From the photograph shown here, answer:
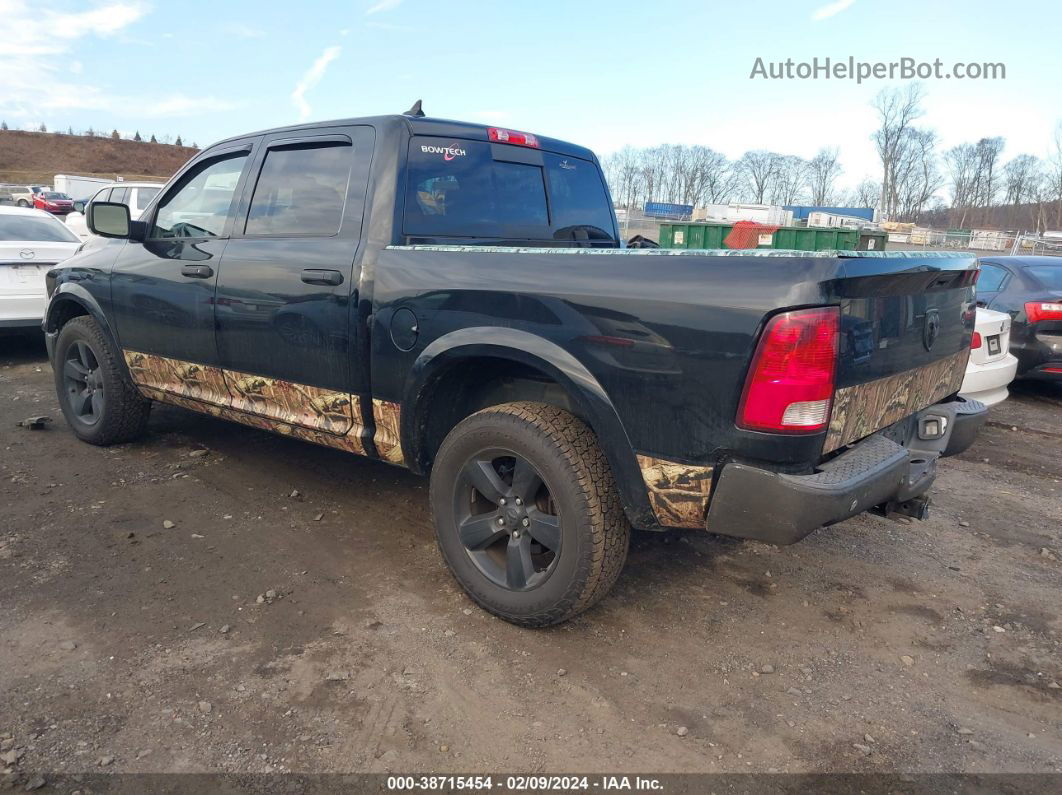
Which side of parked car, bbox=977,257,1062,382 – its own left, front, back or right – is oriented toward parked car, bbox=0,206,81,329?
left

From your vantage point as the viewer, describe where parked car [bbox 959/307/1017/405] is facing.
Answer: facing away from the viewer and to the left of the viewer

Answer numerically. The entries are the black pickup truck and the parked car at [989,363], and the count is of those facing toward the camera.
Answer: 0

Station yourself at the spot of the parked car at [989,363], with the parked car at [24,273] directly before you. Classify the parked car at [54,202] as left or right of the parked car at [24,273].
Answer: right

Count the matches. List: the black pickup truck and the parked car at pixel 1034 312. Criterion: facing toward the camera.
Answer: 0

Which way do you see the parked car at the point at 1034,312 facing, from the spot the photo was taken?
facing away from the viewer and to the left of the viewer

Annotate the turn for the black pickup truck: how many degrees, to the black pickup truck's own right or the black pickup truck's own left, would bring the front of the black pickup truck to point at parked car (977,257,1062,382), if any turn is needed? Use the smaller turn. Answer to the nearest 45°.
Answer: approximately 90° to the black pickup truck's own right

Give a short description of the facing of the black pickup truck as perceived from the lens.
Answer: facing away from the viewer and to the left of the viewer

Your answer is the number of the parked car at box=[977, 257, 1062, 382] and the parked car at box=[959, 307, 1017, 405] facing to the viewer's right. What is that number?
0

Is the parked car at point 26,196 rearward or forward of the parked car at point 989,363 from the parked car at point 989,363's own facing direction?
forward
